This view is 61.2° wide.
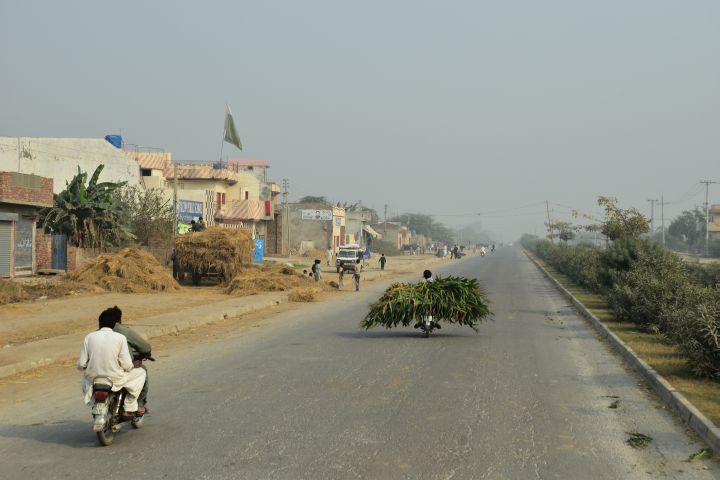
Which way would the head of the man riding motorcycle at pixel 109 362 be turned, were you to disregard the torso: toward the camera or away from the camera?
away from the camera

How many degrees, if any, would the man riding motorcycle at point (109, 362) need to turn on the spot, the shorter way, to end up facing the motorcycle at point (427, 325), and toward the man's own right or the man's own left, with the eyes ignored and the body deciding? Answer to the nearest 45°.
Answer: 0° — they already face it

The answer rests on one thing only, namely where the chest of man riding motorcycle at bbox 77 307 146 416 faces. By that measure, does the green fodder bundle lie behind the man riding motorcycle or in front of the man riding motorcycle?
in front

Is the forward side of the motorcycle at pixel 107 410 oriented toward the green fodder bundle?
yes

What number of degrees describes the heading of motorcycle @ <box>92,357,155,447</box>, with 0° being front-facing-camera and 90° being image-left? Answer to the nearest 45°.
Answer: approximately 225°

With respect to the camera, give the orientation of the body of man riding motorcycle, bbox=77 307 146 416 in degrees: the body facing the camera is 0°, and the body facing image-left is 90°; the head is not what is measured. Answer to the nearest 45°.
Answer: approximately 225°

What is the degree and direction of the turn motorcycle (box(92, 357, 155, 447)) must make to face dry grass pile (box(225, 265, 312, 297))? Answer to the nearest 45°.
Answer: approximately 45° to its left

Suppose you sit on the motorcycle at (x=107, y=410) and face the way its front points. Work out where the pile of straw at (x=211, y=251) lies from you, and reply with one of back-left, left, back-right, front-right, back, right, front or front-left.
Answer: front-left

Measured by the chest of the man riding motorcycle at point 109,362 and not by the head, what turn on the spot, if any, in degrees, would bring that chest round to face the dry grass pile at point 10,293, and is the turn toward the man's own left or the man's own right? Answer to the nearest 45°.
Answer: approximately 45° to the man's own left
